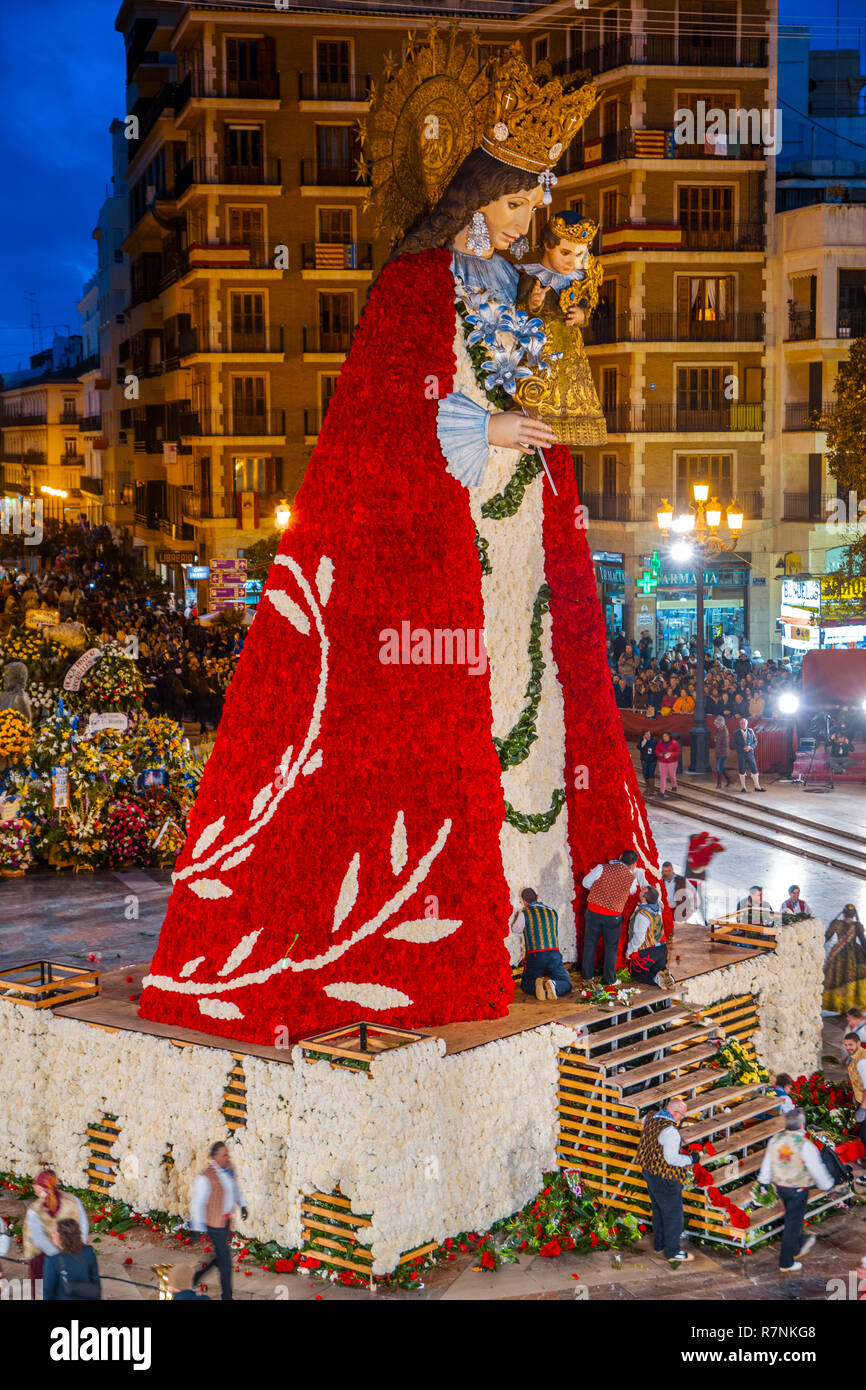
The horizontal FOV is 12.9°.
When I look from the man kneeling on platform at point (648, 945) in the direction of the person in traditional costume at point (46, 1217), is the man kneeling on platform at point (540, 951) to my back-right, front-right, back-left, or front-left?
front-right

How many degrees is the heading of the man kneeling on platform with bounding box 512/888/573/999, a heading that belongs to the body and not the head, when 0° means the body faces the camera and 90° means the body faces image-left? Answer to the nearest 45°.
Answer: approximately 180°

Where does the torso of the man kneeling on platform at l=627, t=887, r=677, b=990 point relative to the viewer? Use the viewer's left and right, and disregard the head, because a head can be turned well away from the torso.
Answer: facing away from the viewer and to the left of the viewer

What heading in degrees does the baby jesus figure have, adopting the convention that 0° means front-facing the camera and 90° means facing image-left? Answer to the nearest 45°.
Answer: approximately 315°

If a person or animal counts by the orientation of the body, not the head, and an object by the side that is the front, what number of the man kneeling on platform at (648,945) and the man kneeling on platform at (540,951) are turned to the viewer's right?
0

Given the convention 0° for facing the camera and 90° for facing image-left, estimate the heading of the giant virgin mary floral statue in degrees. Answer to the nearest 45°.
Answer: approximately 315°

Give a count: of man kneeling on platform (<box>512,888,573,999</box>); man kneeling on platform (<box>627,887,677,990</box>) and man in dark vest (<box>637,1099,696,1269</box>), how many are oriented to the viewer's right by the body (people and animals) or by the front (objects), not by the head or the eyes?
1

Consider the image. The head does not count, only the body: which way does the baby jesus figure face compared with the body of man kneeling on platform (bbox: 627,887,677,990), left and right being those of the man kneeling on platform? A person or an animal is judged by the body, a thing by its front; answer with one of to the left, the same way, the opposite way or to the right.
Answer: the opposite way

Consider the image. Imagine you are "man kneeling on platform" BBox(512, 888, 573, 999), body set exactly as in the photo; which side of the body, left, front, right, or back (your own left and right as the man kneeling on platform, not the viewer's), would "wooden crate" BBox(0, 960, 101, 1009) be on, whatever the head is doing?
left

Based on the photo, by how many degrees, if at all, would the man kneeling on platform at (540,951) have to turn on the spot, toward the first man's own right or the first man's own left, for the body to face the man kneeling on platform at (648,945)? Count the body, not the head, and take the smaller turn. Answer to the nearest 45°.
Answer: approximately 45° to the first man's own right

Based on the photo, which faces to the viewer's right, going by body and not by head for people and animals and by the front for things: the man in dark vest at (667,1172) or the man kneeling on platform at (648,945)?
the man in dark vest

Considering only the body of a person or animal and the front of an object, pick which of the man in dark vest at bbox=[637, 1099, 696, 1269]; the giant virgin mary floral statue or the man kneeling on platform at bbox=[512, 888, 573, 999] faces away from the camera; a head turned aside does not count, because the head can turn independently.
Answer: the man kneeling on platform
